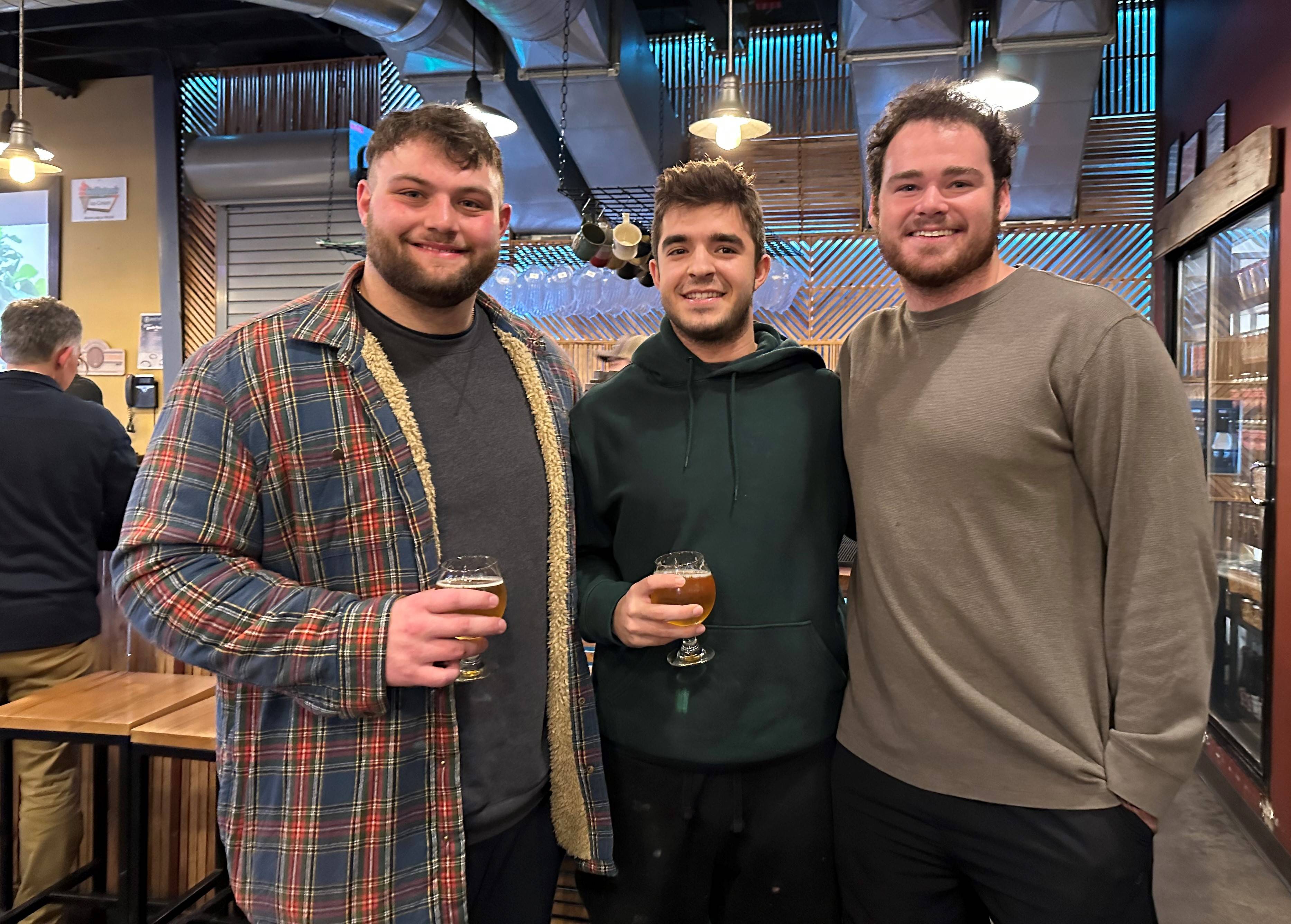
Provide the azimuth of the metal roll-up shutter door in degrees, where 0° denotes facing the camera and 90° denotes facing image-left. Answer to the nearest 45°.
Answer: approximately 0°

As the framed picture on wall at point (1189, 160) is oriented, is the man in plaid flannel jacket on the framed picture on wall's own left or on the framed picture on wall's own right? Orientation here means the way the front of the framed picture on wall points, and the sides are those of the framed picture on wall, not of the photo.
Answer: on the framed picture on wall's own left

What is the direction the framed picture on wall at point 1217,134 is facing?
to the viewer's left

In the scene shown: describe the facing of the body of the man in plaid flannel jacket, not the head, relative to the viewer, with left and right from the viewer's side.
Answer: facing the viewer and to the right of the viewer

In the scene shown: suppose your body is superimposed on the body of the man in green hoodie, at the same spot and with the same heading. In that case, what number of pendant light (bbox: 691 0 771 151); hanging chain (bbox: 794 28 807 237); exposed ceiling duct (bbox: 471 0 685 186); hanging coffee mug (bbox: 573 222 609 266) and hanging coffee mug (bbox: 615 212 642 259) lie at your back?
5

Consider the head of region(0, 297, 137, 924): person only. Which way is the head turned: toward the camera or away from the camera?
away from the camera

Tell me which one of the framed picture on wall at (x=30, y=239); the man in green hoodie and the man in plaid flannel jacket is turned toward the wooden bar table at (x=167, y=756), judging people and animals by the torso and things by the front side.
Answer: the framed picture on wall

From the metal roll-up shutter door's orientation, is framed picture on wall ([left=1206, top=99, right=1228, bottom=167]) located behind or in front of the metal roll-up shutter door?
in front

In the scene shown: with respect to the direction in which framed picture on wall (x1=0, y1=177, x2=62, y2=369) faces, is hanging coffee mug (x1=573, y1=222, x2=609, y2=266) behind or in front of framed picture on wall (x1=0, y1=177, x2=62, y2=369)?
in front

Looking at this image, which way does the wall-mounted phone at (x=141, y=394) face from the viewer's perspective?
toward the camera

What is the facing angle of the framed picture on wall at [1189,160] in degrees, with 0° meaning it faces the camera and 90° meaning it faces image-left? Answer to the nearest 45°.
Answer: approximately 90°

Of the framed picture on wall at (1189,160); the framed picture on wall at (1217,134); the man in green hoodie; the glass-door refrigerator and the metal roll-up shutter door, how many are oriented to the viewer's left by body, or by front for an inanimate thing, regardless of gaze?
3

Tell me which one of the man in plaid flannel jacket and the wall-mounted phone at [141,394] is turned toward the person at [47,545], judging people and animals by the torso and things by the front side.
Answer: the wall-mounted phone

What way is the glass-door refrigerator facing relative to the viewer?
to the viewer's left

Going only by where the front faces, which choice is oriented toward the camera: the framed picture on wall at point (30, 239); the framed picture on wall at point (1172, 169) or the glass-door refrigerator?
the framed picture on wall at point (30, 239)
